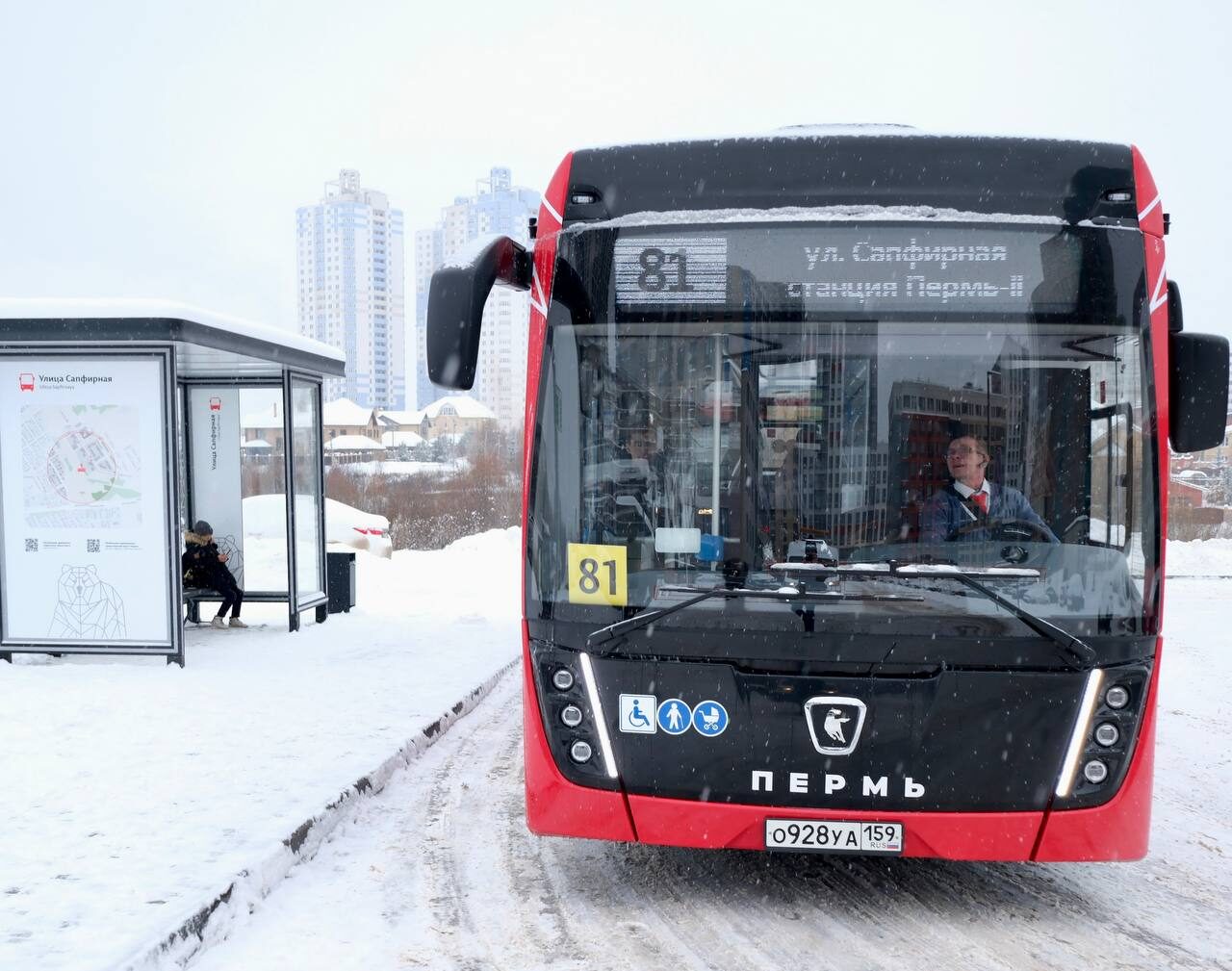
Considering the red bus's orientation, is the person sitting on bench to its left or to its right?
on its right

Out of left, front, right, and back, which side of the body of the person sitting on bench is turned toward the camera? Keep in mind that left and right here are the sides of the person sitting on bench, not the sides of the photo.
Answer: right

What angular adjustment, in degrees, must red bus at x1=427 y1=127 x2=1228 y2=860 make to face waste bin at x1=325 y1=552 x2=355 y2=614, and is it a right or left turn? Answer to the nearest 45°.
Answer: approximately 135° to its right

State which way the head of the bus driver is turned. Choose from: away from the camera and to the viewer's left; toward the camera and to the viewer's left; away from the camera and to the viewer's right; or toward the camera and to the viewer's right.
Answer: toward the camera and to the viewer's left

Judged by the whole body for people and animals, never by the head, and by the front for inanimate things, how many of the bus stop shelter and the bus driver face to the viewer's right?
1

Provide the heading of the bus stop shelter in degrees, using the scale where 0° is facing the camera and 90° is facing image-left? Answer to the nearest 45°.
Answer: approximately 270°

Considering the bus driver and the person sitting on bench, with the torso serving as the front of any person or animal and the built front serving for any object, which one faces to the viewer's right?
the person sitting on bench

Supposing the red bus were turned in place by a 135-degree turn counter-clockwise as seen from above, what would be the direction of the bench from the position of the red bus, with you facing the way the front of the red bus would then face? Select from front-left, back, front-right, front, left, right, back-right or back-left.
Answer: left

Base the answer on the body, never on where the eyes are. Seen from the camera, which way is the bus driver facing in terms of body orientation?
toward the camera

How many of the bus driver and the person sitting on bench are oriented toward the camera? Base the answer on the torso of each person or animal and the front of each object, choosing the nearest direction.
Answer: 1

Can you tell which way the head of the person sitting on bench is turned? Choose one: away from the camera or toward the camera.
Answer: toward the camera
